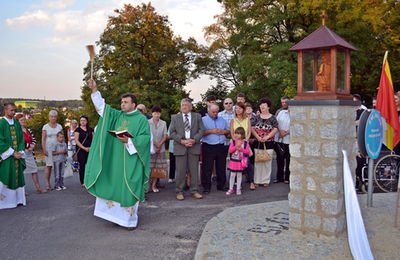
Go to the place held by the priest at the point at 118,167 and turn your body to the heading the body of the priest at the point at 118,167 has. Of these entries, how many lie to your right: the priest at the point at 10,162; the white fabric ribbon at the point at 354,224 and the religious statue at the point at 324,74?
1

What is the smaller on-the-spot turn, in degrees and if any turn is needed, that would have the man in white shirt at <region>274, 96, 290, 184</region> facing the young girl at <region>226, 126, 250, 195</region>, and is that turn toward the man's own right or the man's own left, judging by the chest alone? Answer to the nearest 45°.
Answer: approximately 45° to the man's own right

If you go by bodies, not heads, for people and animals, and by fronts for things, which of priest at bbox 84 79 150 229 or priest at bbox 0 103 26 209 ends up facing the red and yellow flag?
priest at bbox 0 103 26 209

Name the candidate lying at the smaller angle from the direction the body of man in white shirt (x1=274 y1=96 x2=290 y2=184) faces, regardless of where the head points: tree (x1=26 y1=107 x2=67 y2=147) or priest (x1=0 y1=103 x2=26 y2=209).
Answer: the priest

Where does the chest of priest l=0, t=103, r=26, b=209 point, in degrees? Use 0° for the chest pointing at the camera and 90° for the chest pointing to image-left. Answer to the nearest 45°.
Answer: approximately 315°

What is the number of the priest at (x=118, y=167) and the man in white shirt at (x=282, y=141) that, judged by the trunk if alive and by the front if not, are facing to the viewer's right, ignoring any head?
0

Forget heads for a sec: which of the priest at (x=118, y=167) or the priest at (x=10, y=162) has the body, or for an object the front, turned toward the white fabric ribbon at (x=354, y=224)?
the priest at (x=10, y=162)

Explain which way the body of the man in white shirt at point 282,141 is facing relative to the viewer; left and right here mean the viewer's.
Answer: facing the viewer

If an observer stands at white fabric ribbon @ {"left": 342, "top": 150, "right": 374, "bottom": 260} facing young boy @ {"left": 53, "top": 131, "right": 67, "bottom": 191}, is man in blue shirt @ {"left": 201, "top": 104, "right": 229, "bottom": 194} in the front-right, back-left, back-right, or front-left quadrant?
front-right

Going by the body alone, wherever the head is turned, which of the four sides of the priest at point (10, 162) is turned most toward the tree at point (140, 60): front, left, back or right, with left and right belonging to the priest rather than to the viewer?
left

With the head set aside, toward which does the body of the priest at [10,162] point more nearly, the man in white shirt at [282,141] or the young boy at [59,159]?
the man in white shirt

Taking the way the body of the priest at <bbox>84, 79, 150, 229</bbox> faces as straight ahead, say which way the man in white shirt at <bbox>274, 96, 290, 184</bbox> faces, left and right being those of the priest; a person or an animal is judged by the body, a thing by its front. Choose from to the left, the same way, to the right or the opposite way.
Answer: the same way

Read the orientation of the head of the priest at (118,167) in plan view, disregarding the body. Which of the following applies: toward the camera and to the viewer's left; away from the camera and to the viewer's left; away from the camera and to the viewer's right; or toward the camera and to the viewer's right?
toward the camera and to the viewer's left

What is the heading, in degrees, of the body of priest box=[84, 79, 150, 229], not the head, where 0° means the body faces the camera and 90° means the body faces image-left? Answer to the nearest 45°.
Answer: approximately 45°
